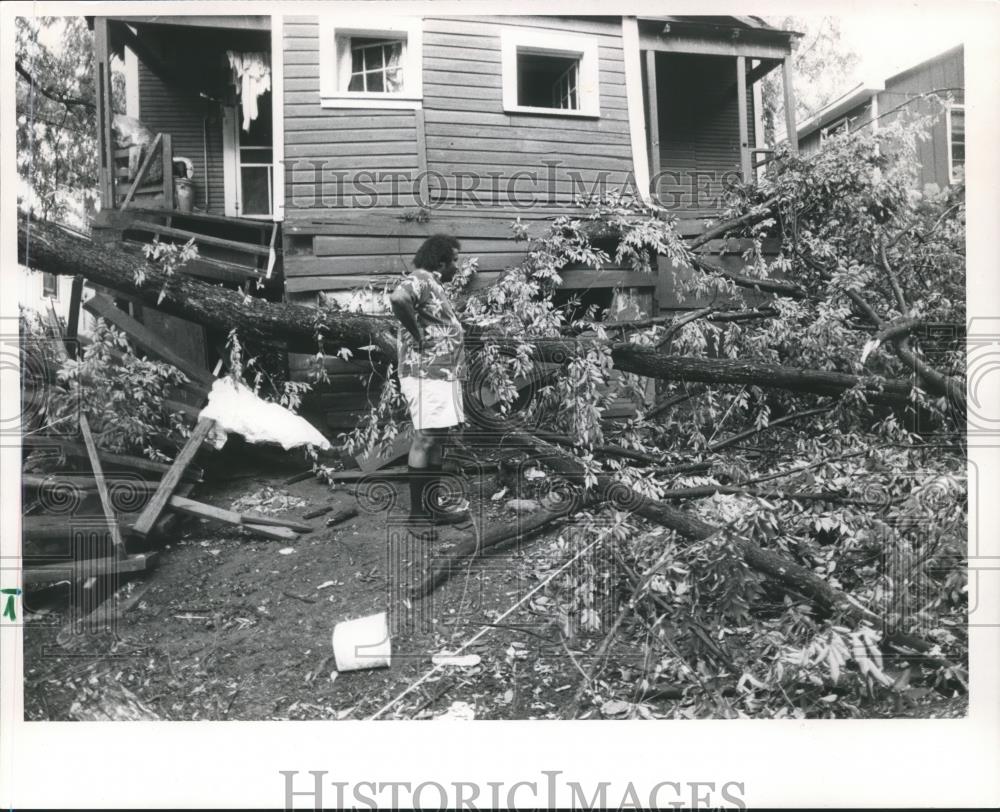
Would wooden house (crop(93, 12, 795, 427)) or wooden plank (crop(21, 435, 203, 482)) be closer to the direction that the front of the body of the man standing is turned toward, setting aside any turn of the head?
the wooden house

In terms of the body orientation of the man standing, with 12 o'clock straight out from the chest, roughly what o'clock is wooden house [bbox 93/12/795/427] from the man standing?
The wooden house is roughly at 9 o'clock from the man standing.

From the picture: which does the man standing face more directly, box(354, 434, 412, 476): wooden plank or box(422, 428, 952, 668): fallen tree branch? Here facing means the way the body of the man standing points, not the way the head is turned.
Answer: the fallen tree branch

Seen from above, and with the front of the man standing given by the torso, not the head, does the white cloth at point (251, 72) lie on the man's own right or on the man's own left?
on the man's own left

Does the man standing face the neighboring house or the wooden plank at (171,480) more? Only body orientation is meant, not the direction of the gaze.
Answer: the neighboring house

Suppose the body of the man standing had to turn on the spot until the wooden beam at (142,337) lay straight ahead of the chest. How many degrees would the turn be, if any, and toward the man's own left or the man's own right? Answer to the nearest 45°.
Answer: approximately 135° to the man's own left

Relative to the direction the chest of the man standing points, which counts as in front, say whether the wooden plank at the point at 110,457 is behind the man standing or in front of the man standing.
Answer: behind

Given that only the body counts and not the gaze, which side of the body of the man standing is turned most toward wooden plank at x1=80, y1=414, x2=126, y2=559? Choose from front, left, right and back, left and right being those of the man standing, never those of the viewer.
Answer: back

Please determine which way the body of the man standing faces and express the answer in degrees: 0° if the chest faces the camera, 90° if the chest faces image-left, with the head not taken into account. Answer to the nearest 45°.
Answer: approximately 270°

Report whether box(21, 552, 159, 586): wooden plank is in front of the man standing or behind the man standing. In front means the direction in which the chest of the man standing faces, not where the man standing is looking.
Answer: behind
